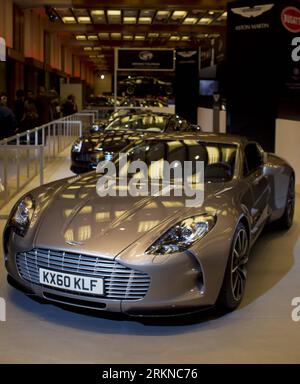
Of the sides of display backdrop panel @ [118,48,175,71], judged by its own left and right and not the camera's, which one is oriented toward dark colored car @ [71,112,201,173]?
front

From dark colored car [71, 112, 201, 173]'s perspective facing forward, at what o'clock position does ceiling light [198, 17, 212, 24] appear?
The ceiling light is roughly at 5 o'clock from the dark colored car.

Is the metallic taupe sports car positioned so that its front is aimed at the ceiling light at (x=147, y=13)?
no

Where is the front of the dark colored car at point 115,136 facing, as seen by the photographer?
facing the viewer and to the left of the viewer

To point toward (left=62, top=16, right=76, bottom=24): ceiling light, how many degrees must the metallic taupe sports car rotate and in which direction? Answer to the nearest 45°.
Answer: approximately 135° to its right

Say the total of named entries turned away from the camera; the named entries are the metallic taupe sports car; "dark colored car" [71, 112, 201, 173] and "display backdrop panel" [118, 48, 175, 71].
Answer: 0

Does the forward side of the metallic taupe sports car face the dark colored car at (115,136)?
no

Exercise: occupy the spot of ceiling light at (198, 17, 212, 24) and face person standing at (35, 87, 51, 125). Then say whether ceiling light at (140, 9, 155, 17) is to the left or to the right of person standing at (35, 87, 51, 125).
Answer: right

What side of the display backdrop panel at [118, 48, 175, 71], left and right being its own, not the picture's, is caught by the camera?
front

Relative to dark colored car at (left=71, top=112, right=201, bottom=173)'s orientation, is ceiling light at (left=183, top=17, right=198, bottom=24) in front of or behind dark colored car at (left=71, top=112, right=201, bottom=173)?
behind

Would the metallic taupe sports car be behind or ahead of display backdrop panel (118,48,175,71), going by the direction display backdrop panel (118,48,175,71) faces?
ahead

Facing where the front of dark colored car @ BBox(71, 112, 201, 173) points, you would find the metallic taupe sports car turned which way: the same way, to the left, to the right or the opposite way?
the same way

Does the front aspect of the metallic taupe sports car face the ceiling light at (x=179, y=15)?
no
